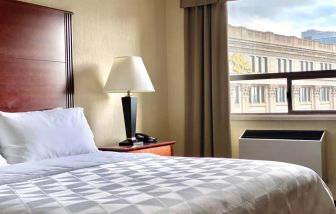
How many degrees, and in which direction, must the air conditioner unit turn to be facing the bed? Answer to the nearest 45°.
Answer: approximately 45° to its right

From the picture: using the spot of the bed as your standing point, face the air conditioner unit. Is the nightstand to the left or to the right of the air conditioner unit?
left

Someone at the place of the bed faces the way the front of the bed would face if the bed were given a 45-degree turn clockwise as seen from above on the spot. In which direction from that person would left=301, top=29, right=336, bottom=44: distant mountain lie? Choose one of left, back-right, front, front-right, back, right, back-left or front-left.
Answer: back-left

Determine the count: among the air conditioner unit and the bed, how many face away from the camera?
0

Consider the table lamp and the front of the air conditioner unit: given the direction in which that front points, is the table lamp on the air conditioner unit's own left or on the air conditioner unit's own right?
on the air conditioner unit's own right

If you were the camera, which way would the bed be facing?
facing the viewer and to the right of the viewer

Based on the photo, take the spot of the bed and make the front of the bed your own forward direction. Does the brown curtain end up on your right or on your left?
on your left

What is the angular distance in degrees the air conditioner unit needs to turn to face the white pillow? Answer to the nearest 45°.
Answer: approximately 45° to its right

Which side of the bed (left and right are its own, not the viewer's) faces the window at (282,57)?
left

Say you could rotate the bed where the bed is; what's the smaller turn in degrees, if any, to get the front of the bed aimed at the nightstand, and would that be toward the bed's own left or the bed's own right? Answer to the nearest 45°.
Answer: approximately 135° to the bed's own left

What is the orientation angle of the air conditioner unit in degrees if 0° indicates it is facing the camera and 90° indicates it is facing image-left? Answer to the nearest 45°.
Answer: approximately 0°

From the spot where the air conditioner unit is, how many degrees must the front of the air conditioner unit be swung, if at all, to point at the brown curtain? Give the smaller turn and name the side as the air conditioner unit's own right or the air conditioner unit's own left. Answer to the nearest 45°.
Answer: approximately 90° to the air conditioner unit's own right
